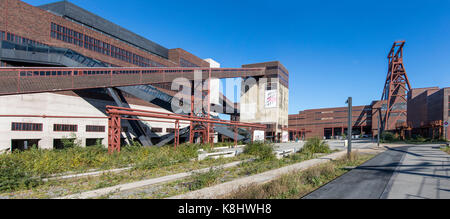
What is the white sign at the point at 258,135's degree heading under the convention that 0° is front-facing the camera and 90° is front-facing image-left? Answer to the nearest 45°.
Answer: approximately 0°

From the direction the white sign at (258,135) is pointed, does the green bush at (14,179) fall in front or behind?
in front

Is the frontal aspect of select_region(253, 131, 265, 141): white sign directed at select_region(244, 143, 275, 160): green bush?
yes

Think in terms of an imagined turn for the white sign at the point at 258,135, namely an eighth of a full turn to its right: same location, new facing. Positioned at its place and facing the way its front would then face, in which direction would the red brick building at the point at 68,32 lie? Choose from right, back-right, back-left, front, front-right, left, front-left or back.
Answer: front
